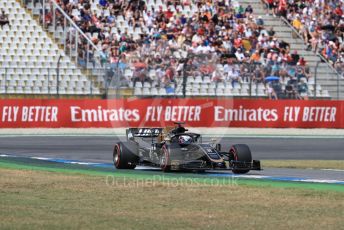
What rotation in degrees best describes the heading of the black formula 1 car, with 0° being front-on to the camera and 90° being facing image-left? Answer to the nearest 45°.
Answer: approximately 315°

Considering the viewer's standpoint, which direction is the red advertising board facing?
facing the viewer

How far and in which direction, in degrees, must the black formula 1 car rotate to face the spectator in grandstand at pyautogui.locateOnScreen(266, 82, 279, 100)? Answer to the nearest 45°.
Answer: approximately 135° to its left

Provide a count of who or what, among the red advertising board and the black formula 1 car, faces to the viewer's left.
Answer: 0

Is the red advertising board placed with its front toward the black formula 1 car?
yes

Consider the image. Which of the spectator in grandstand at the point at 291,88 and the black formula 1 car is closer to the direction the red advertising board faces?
the black formula 1 car

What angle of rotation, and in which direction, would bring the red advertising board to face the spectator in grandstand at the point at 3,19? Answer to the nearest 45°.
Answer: approximately 90° to its right

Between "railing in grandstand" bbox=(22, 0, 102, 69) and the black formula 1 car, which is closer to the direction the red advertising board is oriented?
the black formula 1 car
